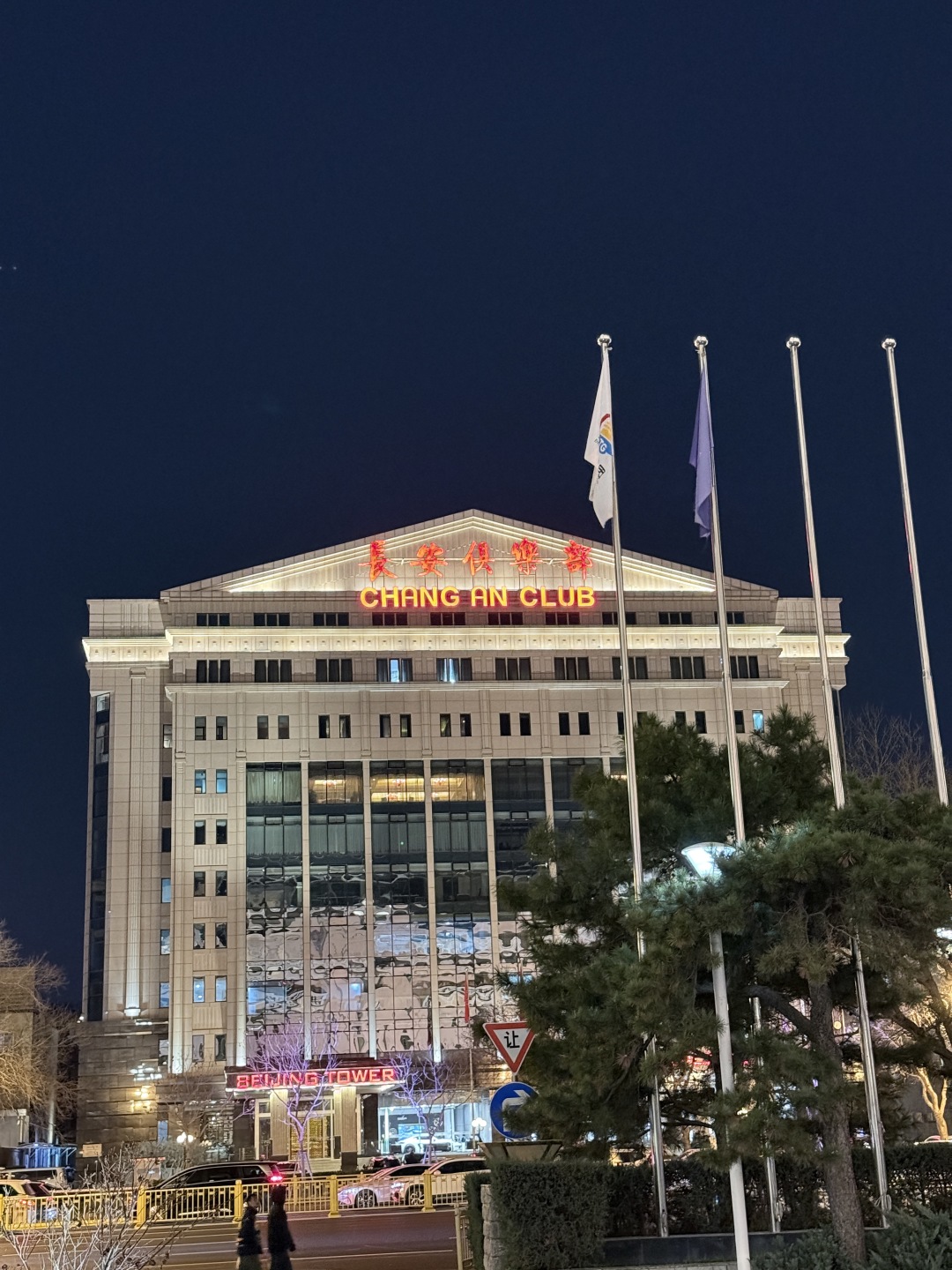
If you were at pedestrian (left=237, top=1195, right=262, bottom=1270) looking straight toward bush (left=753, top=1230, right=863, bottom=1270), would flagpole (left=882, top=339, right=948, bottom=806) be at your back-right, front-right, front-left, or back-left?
front-left

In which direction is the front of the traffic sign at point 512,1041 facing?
toward the camera

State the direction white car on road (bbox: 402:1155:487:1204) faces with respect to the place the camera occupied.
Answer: facing the viewer and to the left of the viewer

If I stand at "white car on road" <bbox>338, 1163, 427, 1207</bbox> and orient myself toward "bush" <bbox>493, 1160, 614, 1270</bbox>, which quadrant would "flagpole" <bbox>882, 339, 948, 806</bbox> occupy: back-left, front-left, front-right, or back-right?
front-left

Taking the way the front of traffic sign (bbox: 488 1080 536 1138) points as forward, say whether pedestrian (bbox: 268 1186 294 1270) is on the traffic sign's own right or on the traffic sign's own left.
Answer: on the traffic sign's own right

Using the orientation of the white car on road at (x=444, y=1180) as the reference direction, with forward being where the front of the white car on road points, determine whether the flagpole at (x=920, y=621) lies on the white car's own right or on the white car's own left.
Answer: on the white car's own left

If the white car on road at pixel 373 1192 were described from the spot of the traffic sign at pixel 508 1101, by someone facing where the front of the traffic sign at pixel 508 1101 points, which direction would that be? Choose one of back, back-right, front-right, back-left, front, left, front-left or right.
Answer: back

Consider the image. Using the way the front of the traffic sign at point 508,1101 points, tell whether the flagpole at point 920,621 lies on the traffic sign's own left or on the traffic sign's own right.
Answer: on the traffic sign's own left

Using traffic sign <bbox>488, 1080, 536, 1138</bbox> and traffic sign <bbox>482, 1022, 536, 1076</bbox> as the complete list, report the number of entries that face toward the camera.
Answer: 2

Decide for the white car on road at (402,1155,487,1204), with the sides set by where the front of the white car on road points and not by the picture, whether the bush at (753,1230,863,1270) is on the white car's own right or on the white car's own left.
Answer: on the white car's own left
